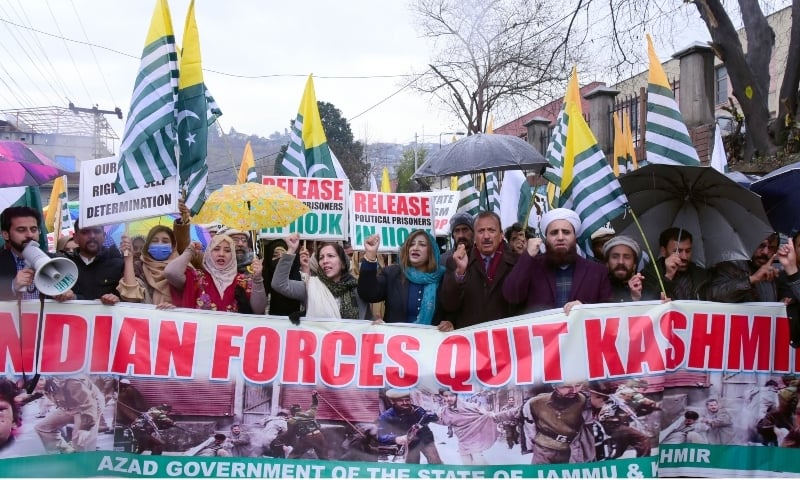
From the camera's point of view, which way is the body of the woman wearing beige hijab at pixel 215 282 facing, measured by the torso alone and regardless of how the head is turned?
toward the camera

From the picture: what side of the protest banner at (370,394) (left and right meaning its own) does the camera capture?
front

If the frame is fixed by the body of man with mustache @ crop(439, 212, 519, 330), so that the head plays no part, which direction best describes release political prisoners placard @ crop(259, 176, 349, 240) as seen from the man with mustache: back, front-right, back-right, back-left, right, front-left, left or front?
back-right

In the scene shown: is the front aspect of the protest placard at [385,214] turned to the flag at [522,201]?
no

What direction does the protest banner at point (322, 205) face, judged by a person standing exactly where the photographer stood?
facing the viewer

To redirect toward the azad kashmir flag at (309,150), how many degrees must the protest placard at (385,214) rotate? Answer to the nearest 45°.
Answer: approximately 135° to its right

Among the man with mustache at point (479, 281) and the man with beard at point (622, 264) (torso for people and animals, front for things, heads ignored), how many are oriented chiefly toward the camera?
2

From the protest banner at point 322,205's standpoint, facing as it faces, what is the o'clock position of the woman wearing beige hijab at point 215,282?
The woman wearing beige hijab is roughly at 1 o'clock from the protest banner.

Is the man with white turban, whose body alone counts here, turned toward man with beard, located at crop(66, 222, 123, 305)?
no

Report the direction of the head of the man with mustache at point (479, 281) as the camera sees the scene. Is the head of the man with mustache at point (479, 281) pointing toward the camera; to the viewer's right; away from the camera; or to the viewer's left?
toward the camera

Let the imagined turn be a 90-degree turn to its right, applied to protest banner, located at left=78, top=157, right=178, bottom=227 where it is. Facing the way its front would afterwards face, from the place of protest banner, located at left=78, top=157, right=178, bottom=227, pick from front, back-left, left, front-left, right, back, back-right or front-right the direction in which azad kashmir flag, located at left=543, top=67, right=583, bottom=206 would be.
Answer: back

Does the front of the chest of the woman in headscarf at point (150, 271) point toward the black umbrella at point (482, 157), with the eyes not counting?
no

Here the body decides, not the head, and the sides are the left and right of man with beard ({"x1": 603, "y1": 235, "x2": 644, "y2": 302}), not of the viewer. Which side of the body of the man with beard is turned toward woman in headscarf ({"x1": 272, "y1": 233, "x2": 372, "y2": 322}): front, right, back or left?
right

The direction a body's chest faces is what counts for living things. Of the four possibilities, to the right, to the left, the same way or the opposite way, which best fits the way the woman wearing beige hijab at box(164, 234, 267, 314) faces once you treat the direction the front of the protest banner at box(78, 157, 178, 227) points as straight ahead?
the same way

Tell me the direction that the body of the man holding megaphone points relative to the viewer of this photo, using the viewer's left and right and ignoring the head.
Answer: facing the viewer and to the right of the viewer

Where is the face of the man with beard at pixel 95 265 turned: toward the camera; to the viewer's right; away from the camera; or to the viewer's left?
toward the camera

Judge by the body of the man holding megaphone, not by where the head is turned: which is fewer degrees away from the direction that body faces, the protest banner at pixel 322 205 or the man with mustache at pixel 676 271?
the man with mustache
